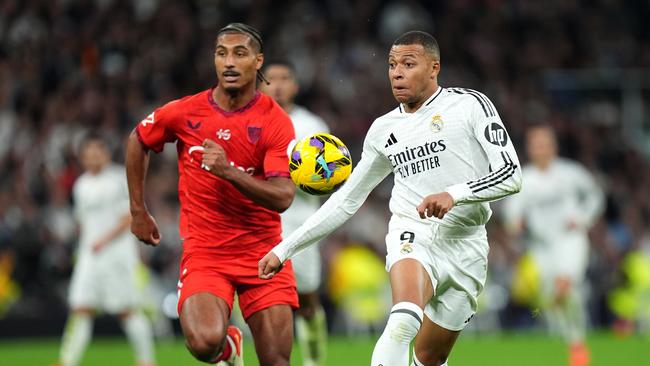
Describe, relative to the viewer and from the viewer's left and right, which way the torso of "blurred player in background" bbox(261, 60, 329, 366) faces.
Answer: facing the viewer and to the left of the viewer

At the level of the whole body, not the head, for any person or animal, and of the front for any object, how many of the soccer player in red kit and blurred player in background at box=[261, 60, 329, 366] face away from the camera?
0

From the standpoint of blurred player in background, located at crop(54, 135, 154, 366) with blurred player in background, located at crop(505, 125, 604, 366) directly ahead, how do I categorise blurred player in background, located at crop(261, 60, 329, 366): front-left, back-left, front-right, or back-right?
front-right

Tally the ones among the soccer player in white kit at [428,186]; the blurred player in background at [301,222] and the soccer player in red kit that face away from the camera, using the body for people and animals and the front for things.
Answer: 0

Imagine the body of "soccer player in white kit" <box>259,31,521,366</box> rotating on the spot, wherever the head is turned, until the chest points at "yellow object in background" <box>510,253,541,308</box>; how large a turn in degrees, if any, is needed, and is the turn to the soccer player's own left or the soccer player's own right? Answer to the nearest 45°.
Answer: approximately 135° to the soccer player's own right

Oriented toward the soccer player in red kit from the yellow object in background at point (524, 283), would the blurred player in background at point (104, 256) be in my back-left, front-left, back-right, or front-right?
front-right

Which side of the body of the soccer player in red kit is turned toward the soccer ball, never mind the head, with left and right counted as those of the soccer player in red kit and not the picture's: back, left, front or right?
left

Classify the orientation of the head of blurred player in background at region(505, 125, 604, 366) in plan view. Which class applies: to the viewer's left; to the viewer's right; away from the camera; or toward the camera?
toward the camera

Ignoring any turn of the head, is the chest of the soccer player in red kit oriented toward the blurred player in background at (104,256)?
no

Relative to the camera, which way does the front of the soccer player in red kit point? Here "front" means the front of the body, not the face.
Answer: toward the camera

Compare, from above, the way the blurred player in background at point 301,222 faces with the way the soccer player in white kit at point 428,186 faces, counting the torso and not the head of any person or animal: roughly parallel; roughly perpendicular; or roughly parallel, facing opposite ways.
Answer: roughly parallel

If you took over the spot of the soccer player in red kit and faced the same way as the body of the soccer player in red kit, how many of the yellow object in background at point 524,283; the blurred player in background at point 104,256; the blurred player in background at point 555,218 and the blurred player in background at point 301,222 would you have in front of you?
0

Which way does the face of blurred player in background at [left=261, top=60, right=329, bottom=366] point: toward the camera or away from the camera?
toward the camera

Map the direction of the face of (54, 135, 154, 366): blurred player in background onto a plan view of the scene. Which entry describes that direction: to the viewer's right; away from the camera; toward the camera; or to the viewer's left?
toward the camera

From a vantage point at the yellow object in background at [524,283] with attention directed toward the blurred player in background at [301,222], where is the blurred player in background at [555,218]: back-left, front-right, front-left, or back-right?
front-left

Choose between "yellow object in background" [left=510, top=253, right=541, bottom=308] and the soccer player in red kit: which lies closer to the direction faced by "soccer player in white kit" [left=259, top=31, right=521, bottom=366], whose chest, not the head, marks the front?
the soccer player in red kit

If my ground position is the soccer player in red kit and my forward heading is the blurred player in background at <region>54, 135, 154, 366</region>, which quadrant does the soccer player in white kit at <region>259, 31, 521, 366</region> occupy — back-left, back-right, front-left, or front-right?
back-right

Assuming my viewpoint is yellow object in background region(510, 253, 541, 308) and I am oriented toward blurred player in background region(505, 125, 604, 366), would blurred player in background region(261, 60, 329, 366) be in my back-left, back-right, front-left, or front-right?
front-right
